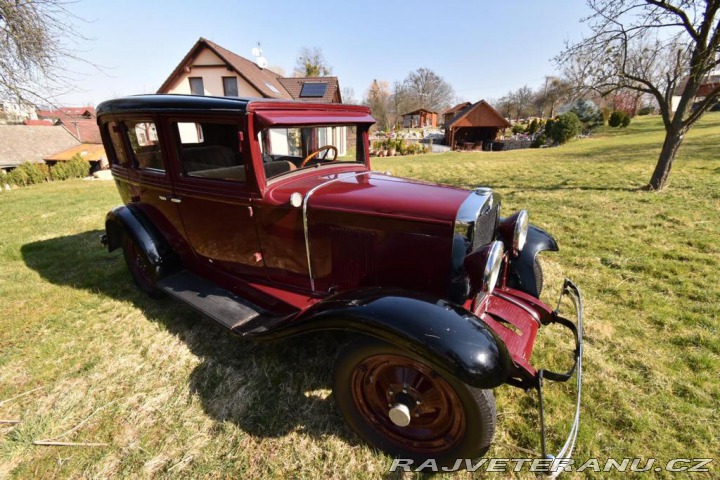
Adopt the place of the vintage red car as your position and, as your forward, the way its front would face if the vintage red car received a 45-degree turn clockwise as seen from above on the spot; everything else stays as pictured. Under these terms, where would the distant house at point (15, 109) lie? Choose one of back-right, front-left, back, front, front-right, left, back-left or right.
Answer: back-right

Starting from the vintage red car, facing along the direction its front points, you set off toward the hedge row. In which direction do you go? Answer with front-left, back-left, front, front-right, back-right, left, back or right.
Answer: back

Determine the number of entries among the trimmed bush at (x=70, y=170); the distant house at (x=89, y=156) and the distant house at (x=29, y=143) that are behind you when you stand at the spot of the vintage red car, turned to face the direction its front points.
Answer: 3

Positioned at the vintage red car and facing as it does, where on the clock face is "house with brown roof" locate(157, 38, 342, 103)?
The house with brown roof is roughly at 7 o'clock from the vintage red car.

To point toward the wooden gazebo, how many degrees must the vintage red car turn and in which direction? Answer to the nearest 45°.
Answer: approximately 90° to its left

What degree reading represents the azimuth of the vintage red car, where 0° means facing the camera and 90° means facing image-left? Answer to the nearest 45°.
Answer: approximately 315°

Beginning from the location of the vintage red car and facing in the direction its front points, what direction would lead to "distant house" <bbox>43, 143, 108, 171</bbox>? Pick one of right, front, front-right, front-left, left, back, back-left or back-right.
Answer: back

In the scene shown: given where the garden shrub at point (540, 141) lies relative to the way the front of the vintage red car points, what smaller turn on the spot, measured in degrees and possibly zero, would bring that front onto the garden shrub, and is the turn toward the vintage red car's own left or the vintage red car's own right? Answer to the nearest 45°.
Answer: approximately 90° to the vintage red car's own left

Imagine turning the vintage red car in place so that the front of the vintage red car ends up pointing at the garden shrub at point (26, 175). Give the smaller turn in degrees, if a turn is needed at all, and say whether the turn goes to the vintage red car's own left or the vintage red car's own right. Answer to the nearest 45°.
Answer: approximately 180°

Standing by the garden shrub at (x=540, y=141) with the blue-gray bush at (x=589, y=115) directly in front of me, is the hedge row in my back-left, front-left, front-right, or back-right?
back-left

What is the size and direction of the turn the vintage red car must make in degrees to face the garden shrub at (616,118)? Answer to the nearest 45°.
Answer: approximately 90° to its left

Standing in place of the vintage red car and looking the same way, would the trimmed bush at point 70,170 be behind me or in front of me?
behind

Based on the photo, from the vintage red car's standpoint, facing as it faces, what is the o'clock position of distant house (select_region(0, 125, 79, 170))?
The distant house is roughly at 6 o'clock from the vintage red car.
